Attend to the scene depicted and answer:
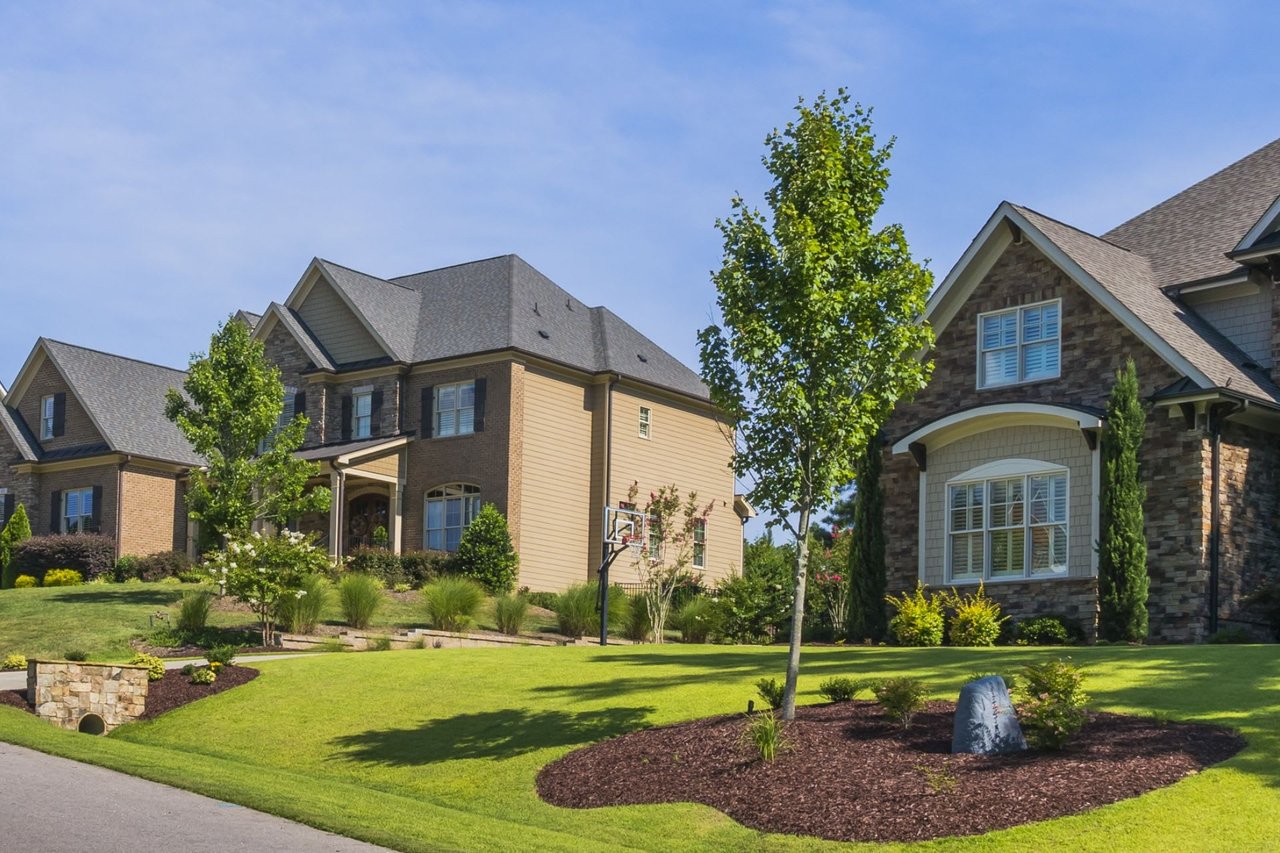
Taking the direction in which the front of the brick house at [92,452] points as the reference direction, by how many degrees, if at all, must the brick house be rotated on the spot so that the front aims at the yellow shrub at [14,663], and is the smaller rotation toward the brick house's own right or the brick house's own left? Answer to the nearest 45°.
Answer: approximately 45° to the brick house's own left

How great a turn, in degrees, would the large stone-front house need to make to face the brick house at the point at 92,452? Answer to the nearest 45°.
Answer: approximately 90° to its right

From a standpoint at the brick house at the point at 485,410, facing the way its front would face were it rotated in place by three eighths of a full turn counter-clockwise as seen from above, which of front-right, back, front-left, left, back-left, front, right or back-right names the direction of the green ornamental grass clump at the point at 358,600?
right

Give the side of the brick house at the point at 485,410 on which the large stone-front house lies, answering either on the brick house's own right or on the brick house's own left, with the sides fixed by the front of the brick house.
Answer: on the brick house's own left

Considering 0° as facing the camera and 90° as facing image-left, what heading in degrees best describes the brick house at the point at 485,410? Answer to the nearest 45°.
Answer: approximately 45°

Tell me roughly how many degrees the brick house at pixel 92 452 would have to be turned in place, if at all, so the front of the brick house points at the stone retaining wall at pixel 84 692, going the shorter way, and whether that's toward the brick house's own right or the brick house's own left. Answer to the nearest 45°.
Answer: approximately 45° to the brick house's own left

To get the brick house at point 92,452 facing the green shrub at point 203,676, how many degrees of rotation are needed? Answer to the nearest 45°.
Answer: approximately 45° to its left

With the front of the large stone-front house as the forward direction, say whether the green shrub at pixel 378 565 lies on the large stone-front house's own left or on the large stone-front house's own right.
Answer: on the large stone-front house's own right

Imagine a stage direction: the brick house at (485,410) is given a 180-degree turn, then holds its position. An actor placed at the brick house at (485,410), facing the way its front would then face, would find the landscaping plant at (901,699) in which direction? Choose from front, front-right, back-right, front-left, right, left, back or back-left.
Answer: back-right
